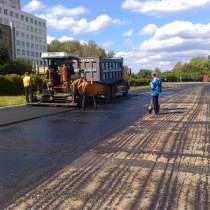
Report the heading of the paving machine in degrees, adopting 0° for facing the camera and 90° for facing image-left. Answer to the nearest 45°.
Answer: approximately 225°

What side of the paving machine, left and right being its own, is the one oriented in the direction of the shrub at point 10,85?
left
